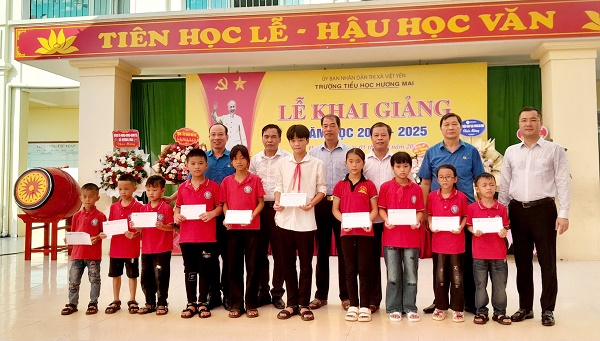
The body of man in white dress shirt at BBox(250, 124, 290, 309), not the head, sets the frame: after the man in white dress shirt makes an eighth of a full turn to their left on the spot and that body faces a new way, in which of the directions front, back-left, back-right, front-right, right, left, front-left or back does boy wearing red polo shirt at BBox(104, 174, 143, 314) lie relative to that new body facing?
back-right

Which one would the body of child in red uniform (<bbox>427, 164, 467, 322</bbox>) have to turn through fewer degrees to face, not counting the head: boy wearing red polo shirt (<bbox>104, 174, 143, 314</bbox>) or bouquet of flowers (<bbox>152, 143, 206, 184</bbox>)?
the boy wearing red polo shirt

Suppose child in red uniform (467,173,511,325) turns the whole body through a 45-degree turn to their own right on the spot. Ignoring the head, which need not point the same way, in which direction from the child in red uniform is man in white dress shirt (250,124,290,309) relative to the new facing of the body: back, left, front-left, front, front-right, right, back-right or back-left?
front-right

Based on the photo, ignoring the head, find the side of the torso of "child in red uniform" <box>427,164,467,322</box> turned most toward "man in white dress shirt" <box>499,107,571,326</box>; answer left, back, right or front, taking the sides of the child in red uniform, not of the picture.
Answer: left
